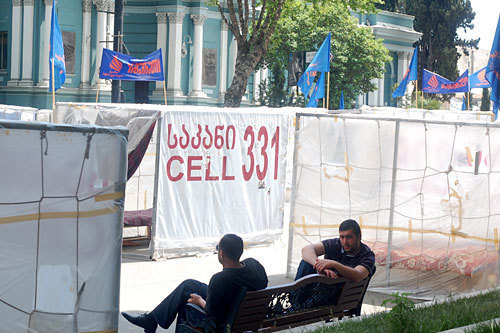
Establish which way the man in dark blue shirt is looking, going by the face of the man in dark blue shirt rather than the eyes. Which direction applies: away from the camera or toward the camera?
toward the camera

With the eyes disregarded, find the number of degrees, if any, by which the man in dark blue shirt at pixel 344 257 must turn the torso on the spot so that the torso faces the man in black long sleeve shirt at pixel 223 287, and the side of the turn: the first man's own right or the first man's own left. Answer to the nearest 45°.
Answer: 0° — they already face them

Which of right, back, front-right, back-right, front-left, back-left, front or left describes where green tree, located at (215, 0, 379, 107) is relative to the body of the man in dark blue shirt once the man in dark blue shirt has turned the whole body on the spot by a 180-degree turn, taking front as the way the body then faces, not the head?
front-left

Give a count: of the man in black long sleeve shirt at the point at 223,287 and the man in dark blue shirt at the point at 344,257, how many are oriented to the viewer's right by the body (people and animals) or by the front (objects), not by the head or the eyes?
0

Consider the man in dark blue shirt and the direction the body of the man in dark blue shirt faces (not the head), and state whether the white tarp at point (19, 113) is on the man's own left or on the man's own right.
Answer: on the man's own right

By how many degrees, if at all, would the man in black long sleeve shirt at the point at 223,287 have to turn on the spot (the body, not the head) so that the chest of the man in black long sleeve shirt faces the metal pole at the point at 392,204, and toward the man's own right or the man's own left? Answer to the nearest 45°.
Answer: approximately 90° to the man's own right

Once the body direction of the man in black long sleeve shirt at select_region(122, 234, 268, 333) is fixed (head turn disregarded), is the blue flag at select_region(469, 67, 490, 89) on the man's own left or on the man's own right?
on the man's own right

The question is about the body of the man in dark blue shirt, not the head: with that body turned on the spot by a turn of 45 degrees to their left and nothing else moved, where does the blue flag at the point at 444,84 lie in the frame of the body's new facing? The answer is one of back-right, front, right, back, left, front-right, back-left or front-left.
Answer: back

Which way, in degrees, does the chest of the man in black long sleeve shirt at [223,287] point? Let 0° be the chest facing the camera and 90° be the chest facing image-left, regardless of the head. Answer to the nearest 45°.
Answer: approximately 135°

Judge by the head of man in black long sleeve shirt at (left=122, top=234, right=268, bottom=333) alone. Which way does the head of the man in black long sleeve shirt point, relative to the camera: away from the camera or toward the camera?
away from the camera

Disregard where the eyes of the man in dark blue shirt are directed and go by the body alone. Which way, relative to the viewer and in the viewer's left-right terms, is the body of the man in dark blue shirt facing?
facing the viewer and to the left of the viewer

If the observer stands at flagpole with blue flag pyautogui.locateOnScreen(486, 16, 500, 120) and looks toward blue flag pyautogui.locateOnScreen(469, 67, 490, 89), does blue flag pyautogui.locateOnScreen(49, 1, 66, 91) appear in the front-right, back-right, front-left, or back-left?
front-left

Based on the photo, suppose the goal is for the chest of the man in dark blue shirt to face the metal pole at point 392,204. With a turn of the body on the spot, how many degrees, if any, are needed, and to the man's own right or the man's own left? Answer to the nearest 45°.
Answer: approximately 135° to the man's own right

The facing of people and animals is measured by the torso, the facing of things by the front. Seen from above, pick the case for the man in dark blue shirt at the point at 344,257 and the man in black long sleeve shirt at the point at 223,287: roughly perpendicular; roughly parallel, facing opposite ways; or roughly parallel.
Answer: roughly perpendicular
